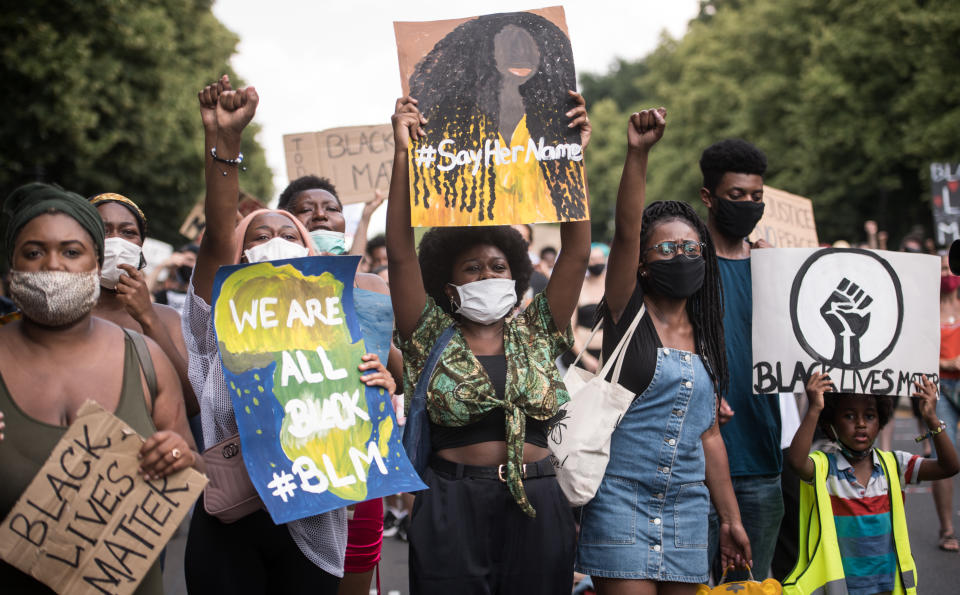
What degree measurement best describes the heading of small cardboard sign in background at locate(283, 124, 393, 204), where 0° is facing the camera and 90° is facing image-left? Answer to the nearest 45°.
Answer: approximately 0°

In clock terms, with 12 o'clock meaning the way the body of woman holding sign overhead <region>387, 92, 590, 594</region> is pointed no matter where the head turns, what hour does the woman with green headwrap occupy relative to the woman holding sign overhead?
The woman with green headwrap is roughly at 2 o'clock from the woman holding sign overhead.

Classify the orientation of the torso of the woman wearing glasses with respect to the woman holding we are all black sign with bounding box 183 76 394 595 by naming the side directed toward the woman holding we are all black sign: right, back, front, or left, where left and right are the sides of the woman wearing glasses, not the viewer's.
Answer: right

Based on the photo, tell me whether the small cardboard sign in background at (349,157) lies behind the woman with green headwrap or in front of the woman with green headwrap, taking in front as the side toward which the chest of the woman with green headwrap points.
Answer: behind

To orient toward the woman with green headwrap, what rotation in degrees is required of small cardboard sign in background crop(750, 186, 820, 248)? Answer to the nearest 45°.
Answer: approximately 45° to its right

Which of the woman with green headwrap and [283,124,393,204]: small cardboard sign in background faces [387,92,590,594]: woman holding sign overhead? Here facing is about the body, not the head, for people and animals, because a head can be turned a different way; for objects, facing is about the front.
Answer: the small cardboard sign in background

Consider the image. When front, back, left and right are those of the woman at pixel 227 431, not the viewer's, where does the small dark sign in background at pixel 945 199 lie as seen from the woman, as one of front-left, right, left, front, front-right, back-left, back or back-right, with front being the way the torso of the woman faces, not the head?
back-left

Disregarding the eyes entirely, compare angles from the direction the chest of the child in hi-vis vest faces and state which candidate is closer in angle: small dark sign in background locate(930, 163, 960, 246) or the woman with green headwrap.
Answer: the woman with green headwrap

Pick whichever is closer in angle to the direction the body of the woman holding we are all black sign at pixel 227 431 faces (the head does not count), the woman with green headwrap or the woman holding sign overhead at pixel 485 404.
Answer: the woman with green headwrap
